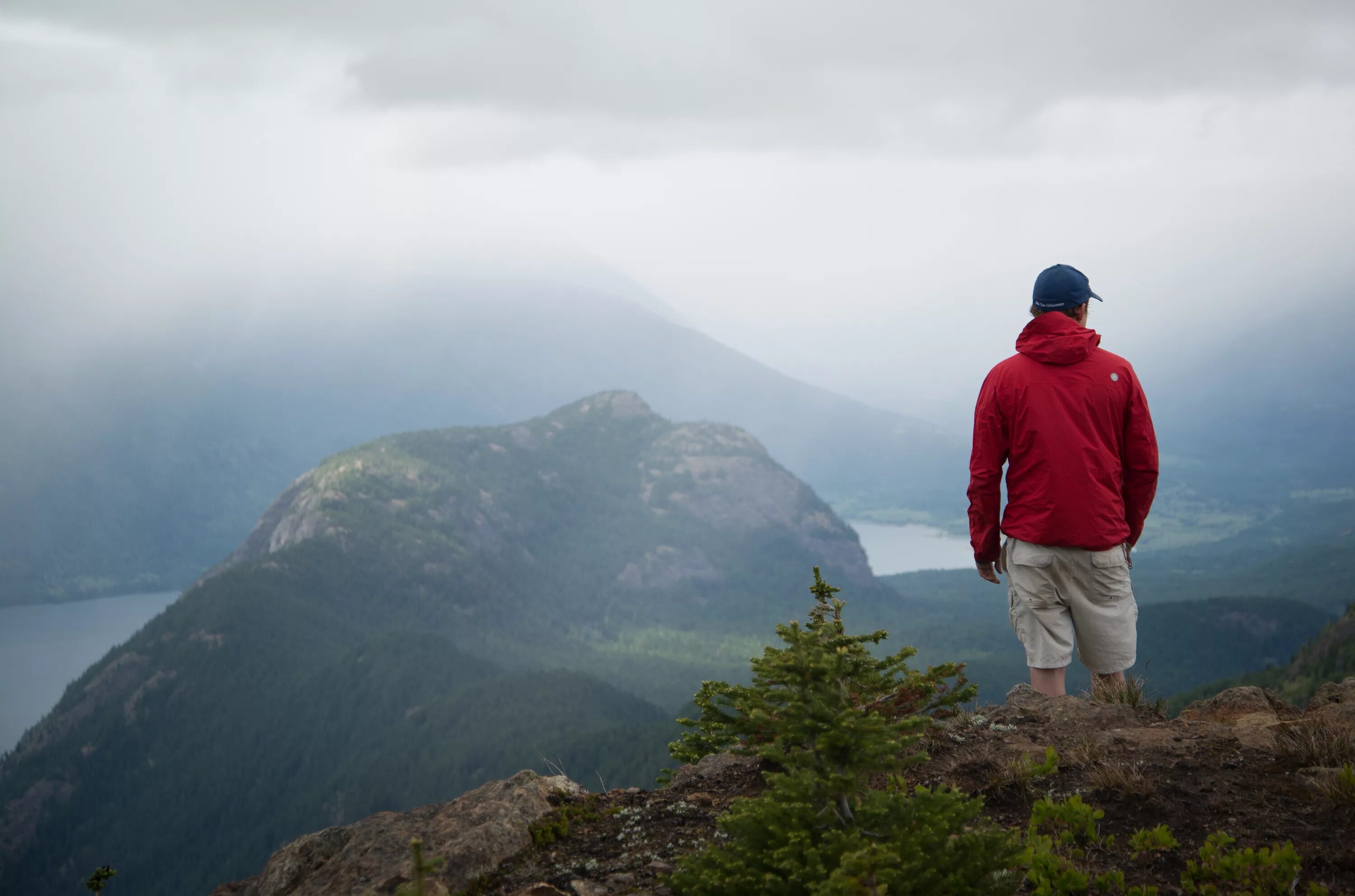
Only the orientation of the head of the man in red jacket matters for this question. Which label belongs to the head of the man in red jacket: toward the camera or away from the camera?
away from the camera

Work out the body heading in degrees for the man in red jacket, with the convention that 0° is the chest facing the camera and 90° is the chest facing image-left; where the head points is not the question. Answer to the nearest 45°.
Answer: approximately 180°

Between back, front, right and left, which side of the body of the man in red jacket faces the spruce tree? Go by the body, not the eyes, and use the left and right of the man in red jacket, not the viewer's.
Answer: back
